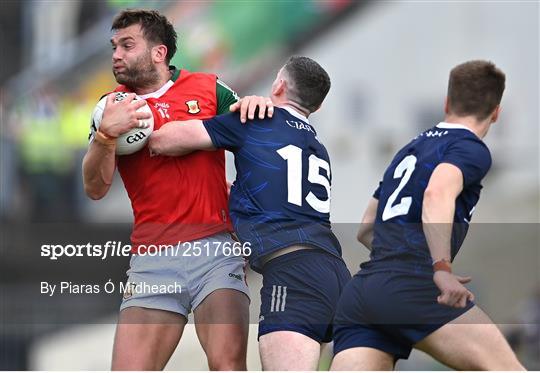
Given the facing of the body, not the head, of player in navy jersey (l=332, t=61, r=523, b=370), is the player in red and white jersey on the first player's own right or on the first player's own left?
on the first player's own left

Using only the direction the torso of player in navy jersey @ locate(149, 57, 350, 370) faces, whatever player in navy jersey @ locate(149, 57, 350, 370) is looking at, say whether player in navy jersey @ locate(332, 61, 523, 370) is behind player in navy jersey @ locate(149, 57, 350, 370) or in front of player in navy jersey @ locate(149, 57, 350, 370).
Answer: behind

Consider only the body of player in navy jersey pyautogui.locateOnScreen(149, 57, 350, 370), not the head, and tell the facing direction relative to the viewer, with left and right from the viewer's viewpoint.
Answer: facing away from the viewer and to the left of the viewer

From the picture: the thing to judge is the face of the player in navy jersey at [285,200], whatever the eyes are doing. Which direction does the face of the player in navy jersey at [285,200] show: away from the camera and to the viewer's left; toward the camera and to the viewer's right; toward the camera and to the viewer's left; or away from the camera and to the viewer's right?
away from the camera and to the viewer's left
